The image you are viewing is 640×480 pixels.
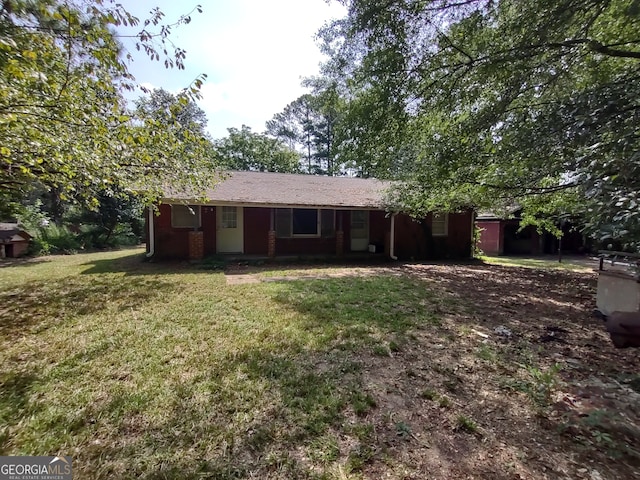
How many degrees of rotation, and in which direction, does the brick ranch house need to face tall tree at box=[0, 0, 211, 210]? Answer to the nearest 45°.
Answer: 0° — it already faces it

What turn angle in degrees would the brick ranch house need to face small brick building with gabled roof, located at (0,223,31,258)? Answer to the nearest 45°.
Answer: approximately 90° to its right

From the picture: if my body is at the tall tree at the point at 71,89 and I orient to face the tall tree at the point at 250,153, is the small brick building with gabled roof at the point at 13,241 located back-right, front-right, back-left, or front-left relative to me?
front-left

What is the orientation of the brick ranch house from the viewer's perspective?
toward the camera

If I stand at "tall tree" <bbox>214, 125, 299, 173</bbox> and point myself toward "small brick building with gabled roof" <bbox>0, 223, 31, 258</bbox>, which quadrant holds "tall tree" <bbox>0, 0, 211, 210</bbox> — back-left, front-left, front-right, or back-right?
front-left

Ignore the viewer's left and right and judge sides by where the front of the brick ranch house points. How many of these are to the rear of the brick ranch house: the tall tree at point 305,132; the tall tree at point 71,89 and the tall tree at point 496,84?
1

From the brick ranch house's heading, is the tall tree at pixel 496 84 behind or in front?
in front

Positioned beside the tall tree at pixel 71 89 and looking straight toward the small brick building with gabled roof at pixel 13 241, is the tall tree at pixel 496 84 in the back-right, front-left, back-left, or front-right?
back-right

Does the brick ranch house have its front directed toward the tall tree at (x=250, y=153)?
no

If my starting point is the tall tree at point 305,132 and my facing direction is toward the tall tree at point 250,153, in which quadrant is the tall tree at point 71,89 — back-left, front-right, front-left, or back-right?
front-left

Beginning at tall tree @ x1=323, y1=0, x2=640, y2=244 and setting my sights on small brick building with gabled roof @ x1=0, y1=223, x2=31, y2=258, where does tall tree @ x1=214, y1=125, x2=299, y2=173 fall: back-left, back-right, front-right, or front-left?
front-right

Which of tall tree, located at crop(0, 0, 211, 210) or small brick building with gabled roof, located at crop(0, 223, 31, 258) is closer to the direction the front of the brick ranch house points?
the tall tree

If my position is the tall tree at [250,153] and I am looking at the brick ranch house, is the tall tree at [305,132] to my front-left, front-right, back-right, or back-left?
back-left

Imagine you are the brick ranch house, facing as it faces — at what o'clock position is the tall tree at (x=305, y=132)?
The tall tree is roughly at 6 o'clock from the brick ranch house.
